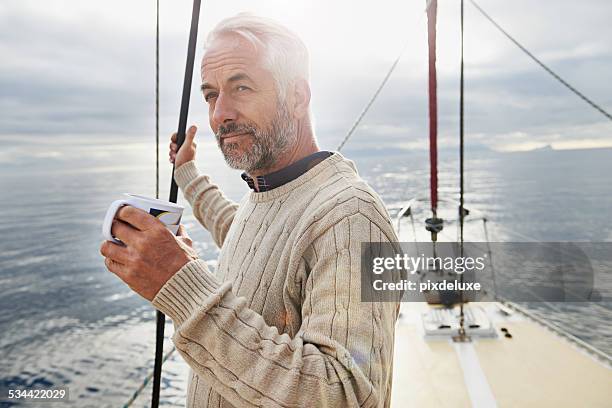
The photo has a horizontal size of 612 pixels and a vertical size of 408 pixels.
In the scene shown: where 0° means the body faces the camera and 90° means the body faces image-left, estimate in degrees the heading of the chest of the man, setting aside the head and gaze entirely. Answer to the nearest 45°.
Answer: approximately 45°
